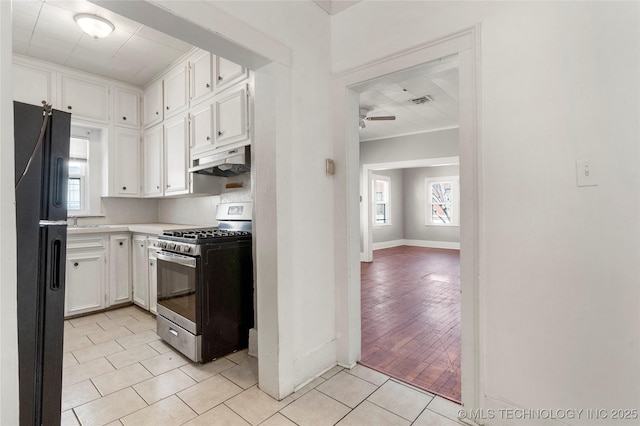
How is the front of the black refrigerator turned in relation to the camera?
facing to the right of the viewer

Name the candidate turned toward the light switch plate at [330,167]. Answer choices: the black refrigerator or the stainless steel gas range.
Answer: the black refrigerator

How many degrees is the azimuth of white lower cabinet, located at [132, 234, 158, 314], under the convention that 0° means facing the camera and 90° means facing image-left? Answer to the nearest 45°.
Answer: approximately 45°

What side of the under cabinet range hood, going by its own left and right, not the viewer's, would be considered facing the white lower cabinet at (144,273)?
right

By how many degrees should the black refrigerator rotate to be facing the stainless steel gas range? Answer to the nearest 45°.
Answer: approximately 45° to its left

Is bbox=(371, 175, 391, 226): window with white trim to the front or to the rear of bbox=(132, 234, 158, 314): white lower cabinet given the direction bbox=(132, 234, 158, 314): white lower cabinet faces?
to the rear

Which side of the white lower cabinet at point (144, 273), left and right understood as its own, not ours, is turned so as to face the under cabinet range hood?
left

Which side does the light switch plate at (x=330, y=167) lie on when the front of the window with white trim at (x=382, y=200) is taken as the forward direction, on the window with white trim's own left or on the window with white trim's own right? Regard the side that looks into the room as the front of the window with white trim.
on the window with white trim's own right

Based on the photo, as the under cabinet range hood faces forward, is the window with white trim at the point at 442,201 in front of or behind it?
behind

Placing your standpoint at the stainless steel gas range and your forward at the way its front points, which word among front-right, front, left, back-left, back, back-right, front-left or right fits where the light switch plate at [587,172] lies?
left

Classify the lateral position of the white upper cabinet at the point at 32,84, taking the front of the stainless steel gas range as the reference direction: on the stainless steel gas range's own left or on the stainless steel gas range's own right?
on the stainless steel gas range's own right
